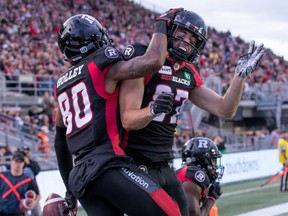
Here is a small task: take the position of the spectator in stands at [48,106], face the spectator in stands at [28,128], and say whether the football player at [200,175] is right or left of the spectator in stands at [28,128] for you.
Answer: left

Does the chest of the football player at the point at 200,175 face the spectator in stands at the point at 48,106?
no

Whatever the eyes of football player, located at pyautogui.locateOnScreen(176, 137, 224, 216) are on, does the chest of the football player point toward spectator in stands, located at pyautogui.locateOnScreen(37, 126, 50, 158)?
no
